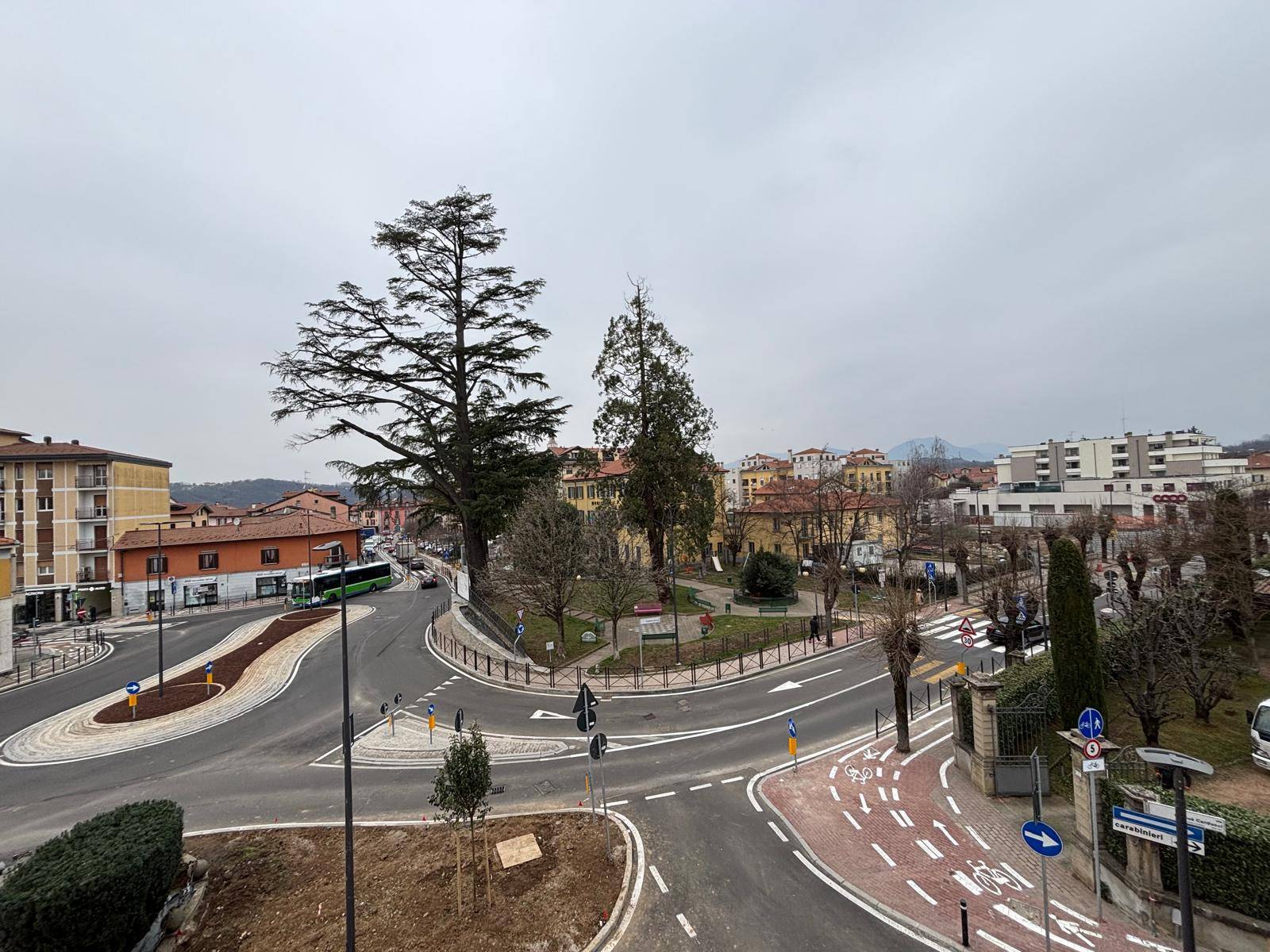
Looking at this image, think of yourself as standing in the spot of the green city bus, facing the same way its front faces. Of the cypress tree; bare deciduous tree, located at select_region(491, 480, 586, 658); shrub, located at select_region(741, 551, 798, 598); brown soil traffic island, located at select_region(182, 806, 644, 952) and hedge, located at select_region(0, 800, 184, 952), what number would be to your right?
0

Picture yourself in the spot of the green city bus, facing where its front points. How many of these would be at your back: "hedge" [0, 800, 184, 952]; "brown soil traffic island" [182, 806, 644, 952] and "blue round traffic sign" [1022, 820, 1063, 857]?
0

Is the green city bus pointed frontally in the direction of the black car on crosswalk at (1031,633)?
no

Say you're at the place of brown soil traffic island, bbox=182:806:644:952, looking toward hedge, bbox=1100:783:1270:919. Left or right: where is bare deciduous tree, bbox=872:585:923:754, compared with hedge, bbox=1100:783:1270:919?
left

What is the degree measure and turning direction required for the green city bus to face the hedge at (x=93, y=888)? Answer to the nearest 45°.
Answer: approximately 45° to its left

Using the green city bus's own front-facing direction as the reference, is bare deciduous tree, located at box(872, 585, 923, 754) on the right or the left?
on its left

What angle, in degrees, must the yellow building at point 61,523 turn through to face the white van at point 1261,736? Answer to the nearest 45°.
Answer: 0° — it already faces it

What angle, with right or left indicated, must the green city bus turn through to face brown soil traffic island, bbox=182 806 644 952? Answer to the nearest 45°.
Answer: approximately 45° to its left

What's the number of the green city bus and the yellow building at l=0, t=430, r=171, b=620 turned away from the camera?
0

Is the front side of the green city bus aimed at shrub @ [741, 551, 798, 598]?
no

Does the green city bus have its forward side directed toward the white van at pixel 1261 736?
no

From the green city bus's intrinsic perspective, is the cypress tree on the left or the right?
on its left

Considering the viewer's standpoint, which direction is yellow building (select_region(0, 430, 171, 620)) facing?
facing the viewer

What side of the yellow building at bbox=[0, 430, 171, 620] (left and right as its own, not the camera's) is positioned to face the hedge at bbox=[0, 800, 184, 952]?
front

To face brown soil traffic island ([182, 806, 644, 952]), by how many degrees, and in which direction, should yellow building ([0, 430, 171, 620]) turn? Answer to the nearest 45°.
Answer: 0° — it already faces it

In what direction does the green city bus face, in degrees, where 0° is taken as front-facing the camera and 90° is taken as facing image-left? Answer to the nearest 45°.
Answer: approximately 45°
